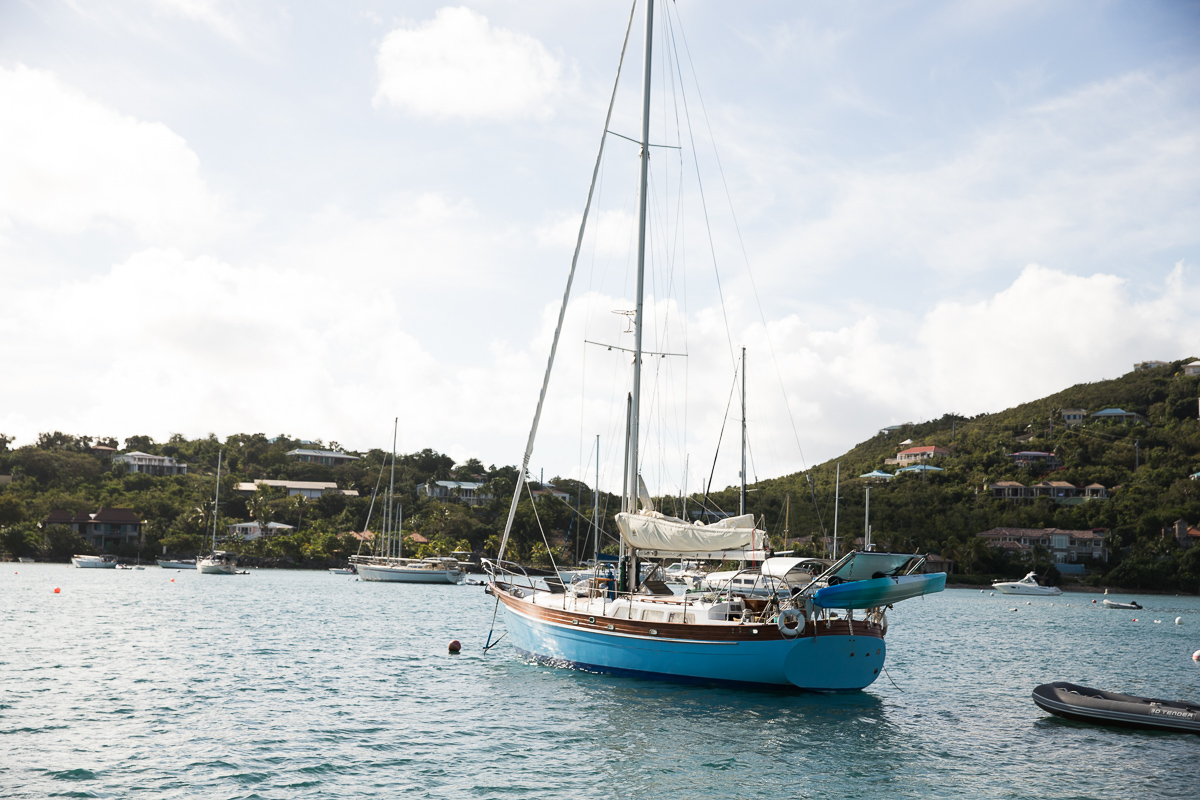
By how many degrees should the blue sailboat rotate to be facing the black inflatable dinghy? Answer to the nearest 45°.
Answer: approximately 135° to its right

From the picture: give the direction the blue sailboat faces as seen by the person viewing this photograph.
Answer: facing away from the viewer and to the left of the viewer
